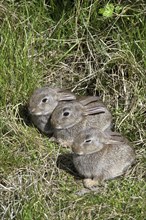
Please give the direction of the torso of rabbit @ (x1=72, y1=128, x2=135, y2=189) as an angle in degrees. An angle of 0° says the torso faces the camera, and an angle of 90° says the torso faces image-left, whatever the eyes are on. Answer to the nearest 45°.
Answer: approximately 45°

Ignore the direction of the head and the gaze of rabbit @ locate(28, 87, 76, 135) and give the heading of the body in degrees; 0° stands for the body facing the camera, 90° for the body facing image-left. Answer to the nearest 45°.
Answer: approximately 90°

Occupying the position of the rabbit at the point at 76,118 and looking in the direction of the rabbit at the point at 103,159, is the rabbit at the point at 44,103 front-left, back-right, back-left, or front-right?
back-right

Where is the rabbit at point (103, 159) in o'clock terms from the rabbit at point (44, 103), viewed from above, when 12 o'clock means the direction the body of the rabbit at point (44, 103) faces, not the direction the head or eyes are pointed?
the rabbit at point (103, 159) is roughly at 8 o'clock from the rabbit at point (44, 103).

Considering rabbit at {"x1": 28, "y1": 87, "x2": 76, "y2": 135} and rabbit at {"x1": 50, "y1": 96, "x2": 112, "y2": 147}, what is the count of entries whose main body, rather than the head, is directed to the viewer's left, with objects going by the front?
2

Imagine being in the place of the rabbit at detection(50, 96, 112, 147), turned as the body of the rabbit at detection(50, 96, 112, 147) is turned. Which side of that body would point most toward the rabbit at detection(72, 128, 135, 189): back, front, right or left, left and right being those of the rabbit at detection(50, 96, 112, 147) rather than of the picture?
left

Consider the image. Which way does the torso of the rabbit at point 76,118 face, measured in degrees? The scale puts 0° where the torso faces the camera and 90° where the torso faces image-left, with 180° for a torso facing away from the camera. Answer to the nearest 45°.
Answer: approximately 90°
